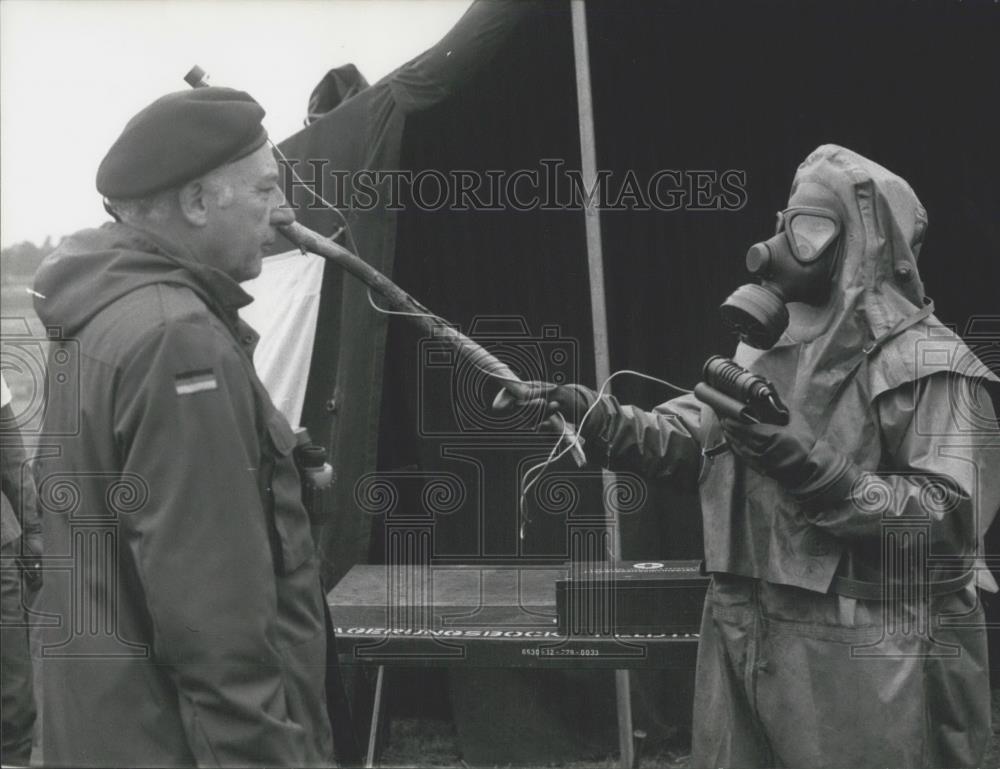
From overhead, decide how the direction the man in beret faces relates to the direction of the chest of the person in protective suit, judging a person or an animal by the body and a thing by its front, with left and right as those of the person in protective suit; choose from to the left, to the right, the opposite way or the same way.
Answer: the opposite way

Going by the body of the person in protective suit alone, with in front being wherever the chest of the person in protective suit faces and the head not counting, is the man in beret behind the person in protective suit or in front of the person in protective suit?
in front

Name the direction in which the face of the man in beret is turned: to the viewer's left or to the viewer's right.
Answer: to the viewer's right

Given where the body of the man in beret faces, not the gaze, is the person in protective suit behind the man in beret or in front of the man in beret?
in front

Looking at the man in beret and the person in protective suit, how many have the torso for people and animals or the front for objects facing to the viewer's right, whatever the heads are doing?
1

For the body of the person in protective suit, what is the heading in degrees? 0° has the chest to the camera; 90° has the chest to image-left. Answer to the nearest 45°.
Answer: approximately 45°

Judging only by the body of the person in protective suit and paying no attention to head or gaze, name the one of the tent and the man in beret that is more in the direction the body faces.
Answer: the man in beret

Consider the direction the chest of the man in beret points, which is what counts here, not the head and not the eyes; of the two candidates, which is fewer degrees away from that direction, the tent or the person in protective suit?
the person in protective suit

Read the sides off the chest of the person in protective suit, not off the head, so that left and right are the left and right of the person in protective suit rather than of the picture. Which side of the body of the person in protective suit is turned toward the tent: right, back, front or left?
right

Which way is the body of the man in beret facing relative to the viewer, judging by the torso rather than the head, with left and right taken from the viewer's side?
facing to the right of the viewer
